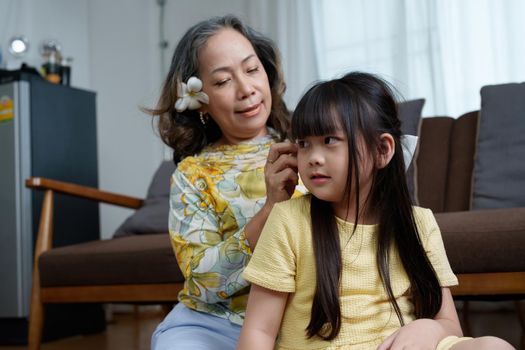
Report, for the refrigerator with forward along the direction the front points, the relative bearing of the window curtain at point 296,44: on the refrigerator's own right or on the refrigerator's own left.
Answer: on the refrigerator's own left

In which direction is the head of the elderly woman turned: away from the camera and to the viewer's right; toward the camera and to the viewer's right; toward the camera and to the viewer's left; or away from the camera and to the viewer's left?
toward the camera and to the viewer's right

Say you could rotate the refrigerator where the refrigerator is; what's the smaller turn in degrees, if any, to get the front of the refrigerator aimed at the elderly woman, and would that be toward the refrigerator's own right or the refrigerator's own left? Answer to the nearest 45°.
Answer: approximately 45° to the refrigerator's own left

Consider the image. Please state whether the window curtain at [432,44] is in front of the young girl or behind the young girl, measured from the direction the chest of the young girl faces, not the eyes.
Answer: behind

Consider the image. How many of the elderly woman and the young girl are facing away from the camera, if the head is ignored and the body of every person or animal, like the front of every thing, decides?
0

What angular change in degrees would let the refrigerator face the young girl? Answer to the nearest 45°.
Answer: approximately 45° to its left

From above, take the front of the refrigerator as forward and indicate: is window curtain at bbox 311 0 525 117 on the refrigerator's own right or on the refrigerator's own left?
on the refrigerator's own left

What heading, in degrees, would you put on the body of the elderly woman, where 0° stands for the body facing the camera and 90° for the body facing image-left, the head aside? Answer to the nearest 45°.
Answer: approximately 315°

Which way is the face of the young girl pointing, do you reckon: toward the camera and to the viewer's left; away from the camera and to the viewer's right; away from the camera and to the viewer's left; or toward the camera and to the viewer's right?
toward the camera and to the viewer's left

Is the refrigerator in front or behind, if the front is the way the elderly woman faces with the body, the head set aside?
behind

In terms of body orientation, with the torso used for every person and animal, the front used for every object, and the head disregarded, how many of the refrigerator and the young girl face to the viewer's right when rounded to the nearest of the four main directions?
0
